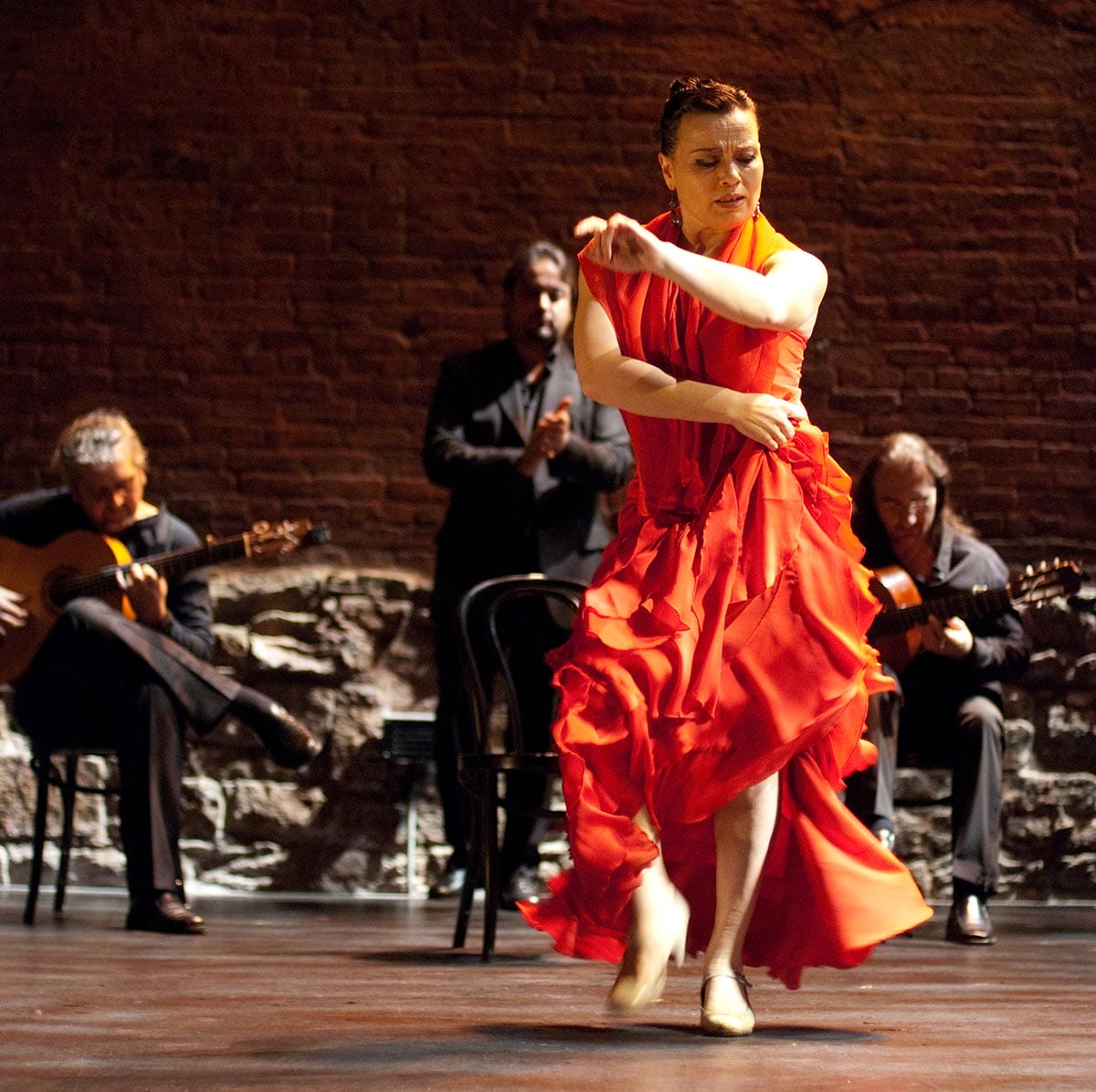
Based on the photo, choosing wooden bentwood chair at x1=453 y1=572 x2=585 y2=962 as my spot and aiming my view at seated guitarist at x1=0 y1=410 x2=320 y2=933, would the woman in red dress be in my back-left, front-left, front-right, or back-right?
back-left

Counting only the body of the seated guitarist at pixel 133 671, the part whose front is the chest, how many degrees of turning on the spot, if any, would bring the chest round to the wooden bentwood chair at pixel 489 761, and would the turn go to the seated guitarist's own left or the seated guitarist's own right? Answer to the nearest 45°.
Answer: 0° — they already face it

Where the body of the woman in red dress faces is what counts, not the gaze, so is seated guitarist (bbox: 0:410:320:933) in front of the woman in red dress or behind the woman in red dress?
behind

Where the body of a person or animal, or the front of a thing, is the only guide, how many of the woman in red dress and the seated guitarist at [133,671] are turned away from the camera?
0

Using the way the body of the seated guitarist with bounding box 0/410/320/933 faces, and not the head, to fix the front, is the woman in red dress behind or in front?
in front

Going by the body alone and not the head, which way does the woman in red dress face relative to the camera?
toward the camera

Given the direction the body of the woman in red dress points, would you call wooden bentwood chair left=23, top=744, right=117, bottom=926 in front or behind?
behind

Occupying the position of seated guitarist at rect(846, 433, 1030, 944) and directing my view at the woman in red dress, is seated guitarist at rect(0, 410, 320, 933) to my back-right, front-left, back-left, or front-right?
front-right
